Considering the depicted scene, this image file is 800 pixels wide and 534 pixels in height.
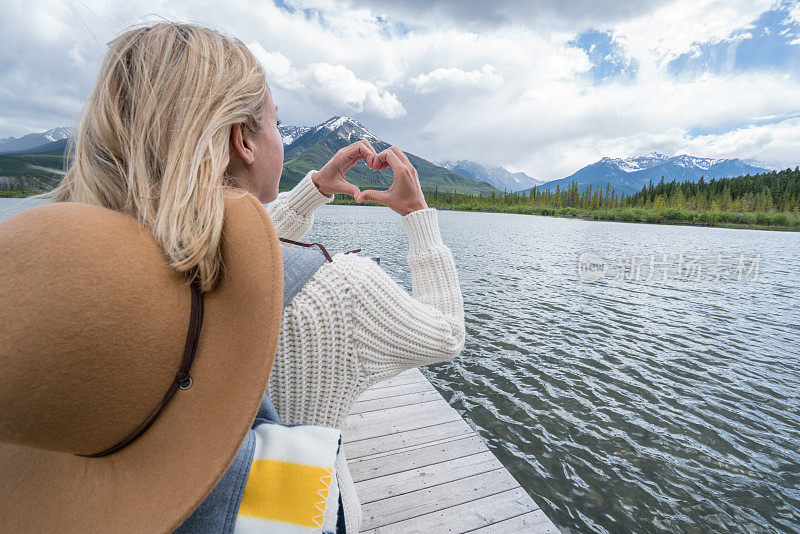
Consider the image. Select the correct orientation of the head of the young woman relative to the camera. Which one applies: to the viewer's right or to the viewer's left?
to the viewer's right

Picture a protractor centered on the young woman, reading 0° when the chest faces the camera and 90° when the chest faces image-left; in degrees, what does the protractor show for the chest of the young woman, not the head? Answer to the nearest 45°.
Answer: approximately 225°
